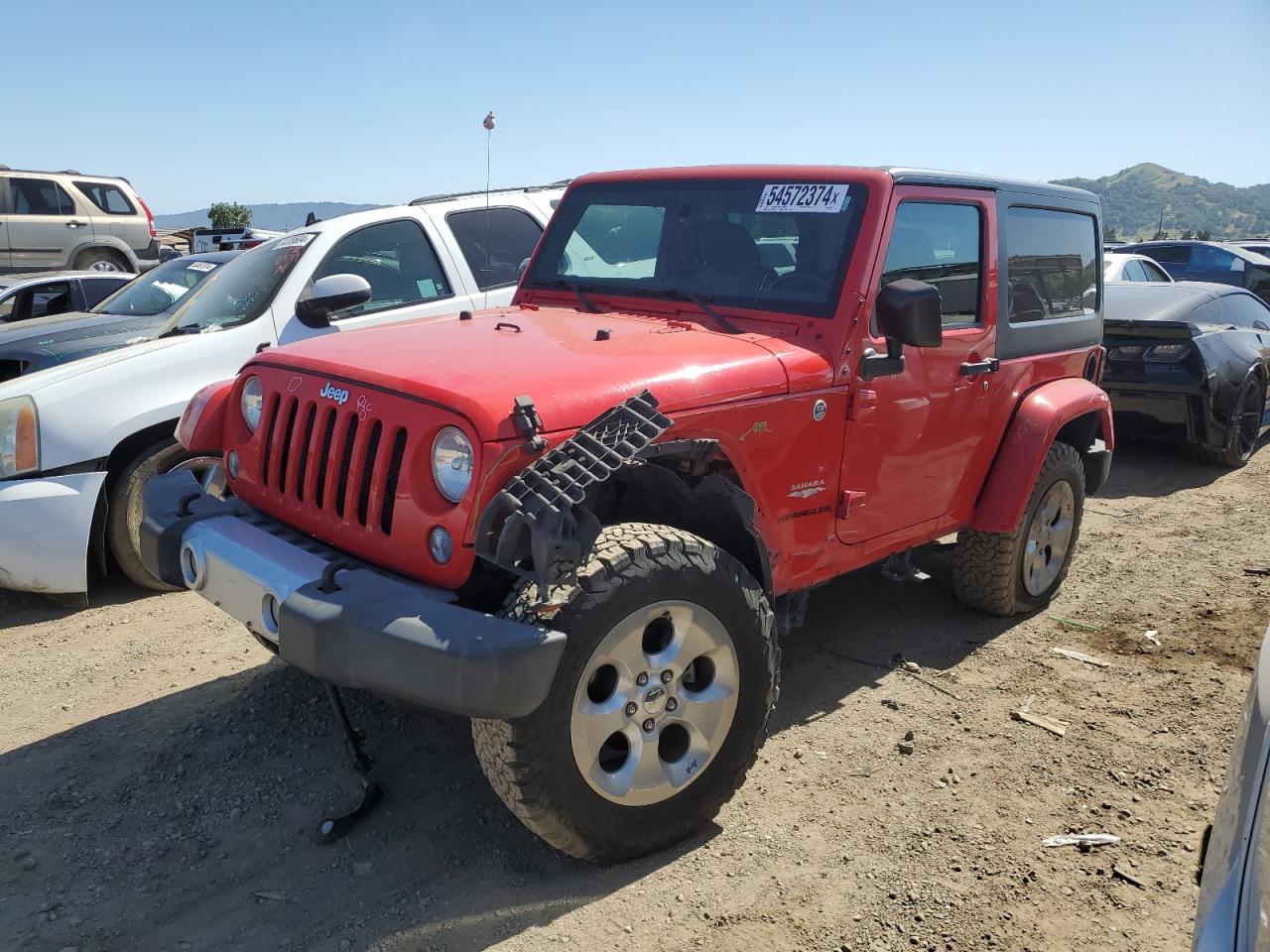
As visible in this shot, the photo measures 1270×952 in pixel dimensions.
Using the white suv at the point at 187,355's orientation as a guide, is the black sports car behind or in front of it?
behind

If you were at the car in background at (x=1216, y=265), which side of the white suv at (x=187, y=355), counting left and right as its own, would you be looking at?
back

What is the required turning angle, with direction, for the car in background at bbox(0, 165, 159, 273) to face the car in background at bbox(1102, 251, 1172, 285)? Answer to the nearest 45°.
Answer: approximately 135° to its left

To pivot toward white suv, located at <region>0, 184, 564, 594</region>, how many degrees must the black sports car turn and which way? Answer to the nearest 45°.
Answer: approximately 180°

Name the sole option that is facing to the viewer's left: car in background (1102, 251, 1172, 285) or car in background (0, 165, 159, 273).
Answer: car in background (0, 165, 159, 273)

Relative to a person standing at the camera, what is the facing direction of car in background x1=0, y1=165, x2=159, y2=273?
facing to the left of the viewer

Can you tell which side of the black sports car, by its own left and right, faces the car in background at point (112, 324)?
back

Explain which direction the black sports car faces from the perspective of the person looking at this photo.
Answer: facing away from the viewer and to the right of the viewer
